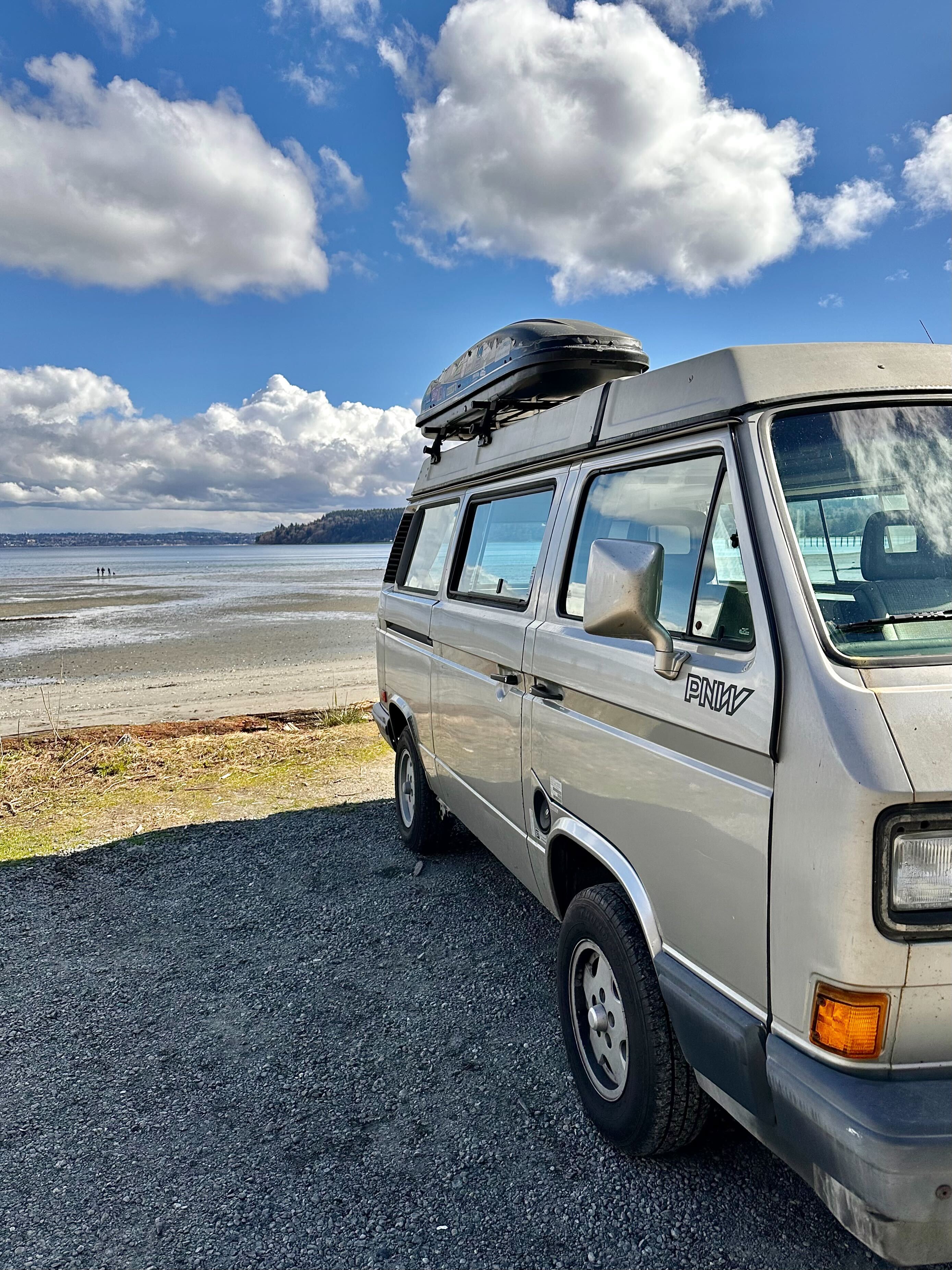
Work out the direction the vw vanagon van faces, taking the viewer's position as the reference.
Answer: facing the viewer and to the right of the viewer
